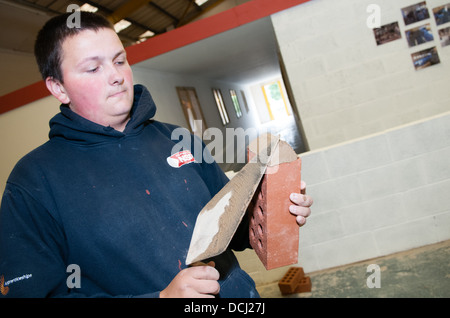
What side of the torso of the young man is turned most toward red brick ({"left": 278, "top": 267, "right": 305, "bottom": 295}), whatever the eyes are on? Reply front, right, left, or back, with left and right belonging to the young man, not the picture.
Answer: left

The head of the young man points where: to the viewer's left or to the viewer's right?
to the viewer's right

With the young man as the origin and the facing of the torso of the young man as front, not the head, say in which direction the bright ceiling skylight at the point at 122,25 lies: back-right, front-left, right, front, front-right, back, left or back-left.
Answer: back-left

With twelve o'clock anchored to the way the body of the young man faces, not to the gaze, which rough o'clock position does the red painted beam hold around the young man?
The red painted beam is roughly at 8 o'clock from the young man.

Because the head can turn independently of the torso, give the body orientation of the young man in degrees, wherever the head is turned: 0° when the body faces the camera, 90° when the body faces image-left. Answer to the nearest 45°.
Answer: approximately 315°

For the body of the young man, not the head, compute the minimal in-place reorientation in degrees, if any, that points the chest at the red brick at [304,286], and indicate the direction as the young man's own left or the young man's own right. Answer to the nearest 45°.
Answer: approximately 90° to the young man's own left
